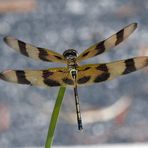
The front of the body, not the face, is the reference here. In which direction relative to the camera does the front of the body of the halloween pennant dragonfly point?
away from the camera
